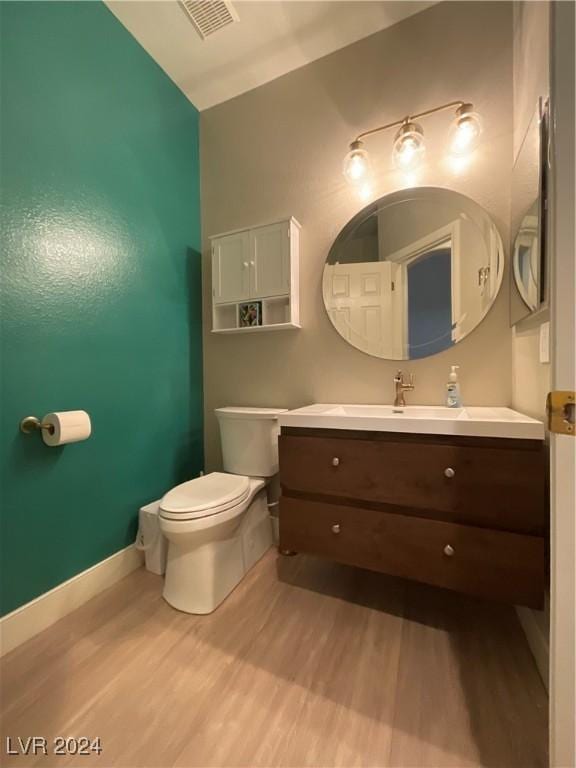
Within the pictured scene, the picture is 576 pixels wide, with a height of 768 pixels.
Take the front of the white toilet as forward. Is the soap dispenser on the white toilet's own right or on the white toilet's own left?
on the white toilet's own left

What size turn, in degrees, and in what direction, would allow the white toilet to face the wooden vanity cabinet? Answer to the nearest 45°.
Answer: approximately 90° to its left

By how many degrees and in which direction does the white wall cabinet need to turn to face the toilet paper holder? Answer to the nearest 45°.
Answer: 0° — it already faces it

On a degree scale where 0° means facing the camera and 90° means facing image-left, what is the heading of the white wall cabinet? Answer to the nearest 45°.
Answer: approximately 45°

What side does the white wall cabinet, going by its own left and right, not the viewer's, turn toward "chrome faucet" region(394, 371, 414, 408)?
left

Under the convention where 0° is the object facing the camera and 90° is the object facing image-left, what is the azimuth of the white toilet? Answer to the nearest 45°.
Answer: approximately 45°
